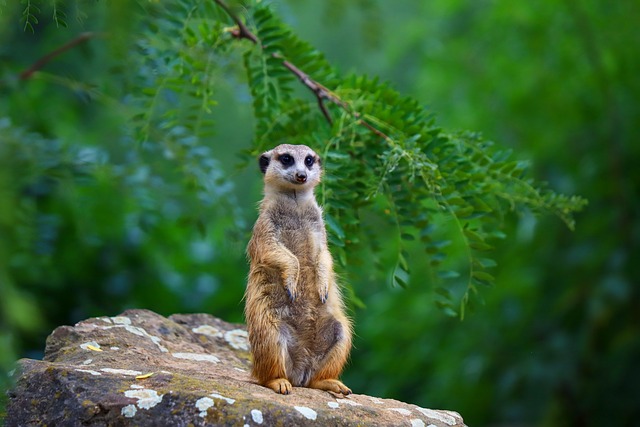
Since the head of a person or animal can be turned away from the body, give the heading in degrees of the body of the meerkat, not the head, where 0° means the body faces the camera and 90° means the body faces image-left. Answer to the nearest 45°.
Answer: approximately 315°
